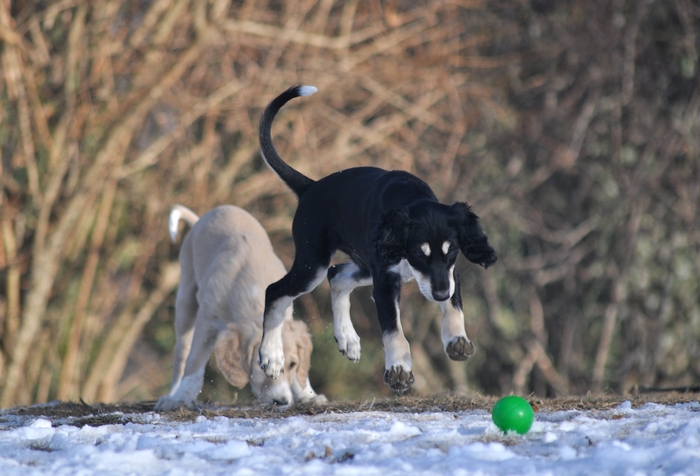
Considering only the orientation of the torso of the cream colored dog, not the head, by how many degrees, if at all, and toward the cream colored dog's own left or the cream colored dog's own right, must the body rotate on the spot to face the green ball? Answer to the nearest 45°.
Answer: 0° — it already faces it

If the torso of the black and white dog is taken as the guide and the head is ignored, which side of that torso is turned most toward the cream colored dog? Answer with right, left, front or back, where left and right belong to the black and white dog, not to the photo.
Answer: back

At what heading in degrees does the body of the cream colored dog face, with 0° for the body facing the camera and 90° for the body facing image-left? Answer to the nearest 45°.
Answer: approximately 315°

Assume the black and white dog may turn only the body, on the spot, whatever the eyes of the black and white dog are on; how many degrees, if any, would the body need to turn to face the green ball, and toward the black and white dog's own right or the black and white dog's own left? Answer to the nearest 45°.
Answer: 0° — it already faces it

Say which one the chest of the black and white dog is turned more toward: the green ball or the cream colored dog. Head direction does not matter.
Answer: the green ball
